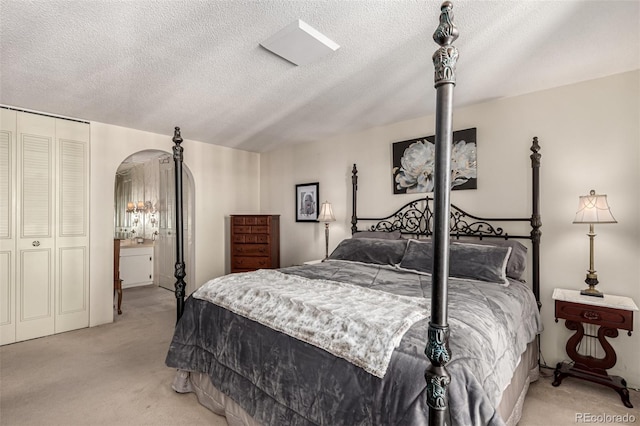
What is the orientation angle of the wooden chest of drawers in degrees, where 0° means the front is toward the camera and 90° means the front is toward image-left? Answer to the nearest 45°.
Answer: approximately 45°

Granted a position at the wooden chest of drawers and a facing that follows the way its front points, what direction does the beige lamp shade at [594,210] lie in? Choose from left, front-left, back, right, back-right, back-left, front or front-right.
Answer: left

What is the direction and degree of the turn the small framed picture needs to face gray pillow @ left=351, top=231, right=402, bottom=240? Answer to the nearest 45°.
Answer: approximately 90° to its left

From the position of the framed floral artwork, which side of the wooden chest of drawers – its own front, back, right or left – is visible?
left

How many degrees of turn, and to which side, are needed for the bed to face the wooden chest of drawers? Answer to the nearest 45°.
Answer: approximately 90° to its right

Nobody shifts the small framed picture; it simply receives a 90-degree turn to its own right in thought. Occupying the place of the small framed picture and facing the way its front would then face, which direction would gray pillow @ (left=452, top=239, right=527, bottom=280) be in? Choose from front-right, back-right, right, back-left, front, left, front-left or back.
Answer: back

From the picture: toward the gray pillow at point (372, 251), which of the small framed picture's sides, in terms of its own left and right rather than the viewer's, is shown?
left

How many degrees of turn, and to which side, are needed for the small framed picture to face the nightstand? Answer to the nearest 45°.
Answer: approximately 90° to its left

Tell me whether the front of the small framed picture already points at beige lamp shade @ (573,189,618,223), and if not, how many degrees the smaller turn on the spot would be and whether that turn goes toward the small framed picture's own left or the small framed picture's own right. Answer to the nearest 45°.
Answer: approximately 90° to the small framed picture's own left

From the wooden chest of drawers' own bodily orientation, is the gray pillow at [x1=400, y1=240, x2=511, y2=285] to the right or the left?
on its left

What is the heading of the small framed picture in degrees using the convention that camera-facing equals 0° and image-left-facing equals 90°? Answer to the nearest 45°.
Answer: approximately 45°

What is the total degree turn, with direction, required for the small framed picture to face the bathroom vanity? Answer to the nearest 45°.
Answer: approximately 45° to its right

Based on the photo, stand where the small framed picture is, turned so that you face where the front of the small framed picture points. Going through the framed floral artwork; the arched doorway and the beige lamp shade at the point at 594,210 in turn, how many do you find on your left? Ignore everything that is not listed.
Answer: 2
